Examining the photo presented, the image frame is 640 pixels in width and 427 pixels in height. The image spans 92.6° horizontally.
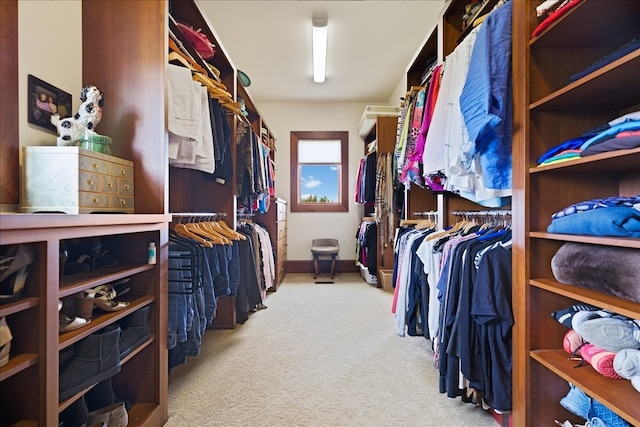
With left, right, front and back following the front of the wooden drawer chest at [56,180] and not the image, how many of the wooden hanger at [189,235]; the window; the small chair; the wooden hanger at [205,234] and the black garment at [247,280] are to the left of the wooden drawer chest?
5

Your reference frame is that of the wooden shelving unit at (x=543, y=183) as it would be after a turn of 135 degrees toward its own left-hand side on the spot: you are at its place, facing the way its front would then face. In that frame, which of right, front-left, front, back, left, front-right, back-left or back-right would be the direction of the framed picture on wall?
back-right

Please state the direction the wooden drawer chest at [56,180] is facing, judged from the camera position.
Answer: facing the viewer and to the right of the viewer

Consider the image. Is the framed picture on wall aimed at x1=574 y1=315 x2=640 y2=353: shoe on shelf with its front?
yes

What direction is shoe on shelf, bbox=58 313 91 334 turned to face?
to the viewer's right

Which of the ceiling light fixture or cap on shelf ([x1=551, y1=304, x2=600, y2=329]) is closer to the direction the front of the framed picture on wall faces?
the cap on shelf

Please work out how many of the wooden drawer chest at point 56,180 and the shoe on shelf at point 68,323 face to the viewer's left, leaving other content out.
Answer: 0

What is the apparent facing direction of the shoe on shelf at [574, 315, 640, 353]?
to the viewer's left

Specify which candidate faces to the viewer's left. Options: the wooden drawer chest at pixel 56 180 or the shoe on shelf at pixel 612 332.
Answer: the shoe on shelf

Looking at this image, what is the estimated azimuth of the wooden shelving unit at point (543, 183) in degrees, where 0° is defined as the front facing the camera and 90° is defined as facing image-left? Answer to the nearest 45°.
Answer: approximately 45°
